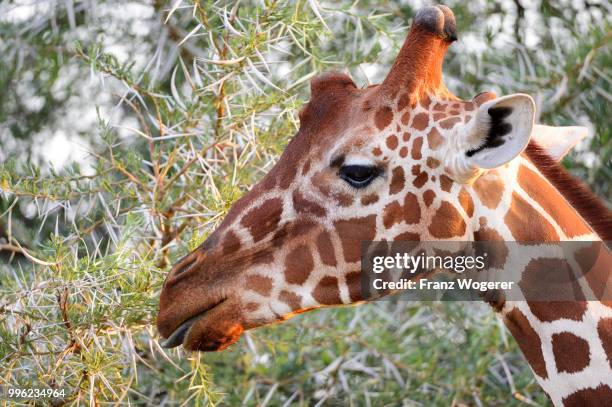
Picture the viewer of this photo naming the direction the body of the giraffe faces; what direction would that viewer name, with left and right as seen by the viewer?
facing to the left of the viewer
